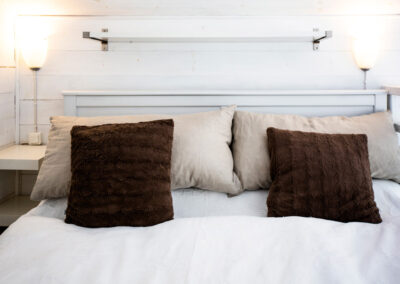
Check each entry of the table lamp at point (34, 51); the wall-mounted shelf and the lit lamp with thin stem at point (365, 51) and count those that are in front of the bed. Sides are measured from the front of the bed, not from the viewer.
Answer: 0

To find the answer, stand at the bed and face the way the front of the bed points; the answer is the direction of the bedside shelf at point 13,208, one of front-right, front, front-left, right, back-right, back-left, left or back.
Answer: back-right

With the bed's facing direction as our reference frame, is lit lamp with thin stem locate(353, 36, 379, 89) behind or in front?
behind

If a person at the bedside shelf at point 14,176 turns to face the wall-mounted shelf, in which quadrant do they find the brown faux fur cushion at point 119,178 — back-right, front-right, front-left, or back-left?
front-right

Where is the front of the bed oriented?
toward the camera

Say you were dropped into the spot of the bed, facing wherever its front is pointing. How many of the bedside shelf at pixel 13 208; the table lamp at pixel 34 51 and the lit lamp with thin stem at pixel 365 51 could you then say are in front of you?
0

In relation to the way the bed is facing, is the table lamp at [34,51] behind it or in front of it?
behind

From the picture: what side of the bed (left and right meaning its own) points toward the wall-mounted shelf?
back
